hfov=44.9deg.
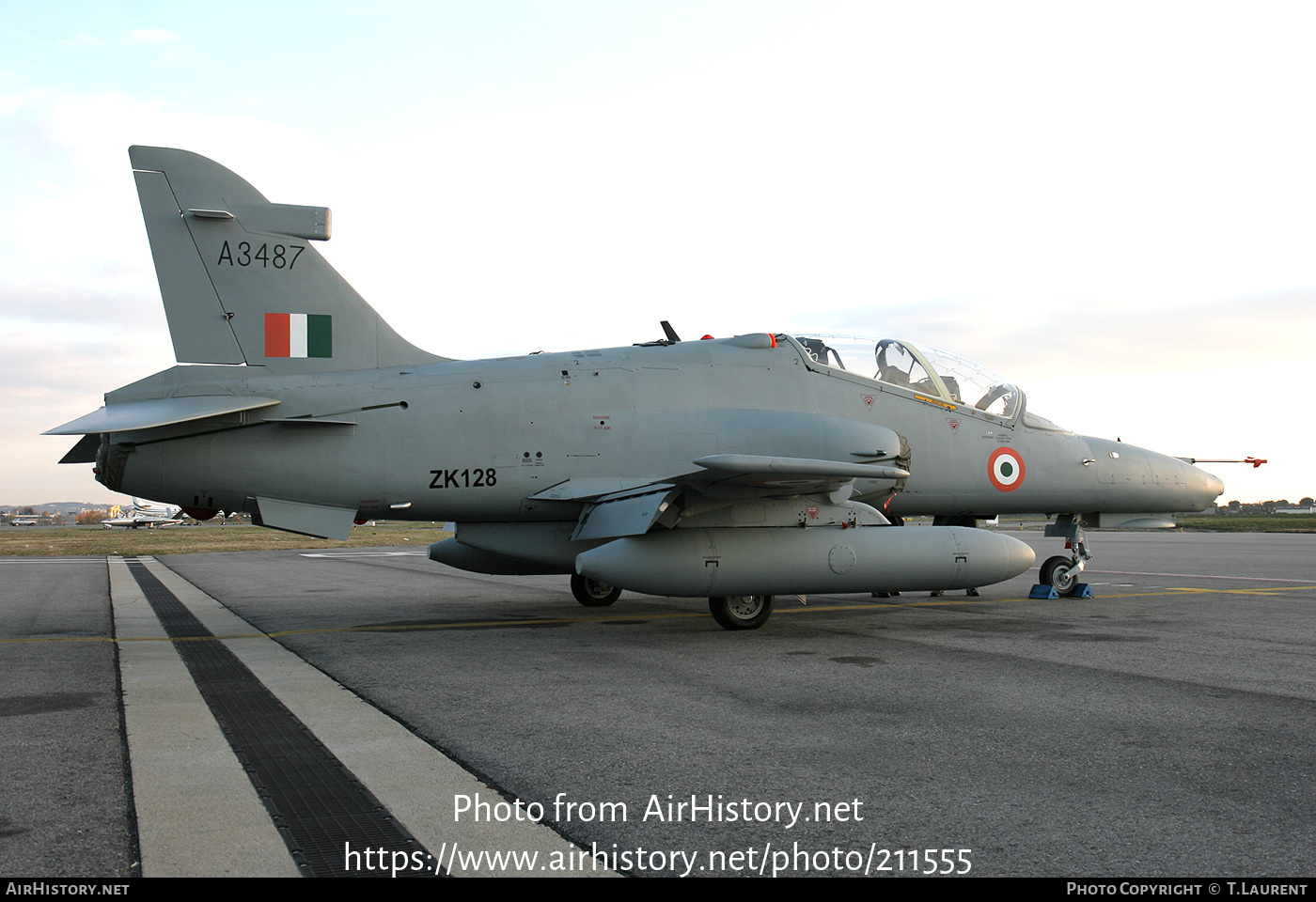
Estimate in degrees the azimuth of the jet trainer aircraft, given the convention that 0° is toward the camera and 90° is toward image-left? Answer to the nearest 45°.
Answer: approximately 270°
